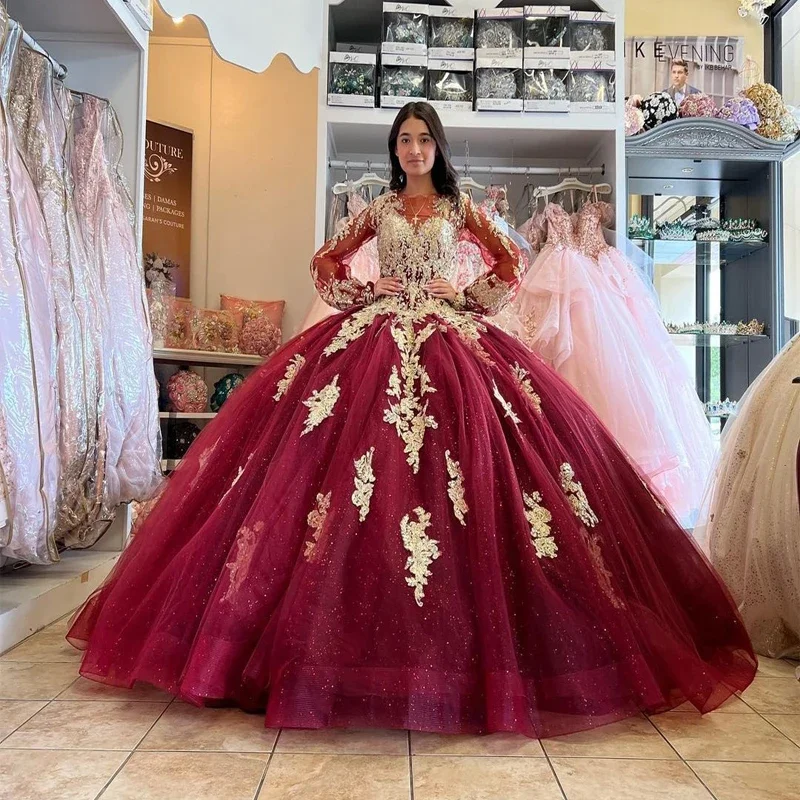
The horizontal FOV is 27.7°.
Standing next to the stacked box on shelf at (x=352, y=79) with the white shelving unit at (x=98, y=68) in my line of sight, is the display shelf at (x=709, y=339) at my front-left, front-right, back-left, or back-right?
back-left

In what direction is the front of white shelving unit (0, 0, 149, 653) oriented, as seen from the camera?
facing to the right of the viewer

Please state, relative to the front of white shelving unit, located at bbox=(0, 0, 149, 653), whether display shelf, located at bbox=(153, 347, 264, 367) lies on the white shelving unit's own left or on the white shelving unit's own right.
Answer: on the white shelving unit's own left

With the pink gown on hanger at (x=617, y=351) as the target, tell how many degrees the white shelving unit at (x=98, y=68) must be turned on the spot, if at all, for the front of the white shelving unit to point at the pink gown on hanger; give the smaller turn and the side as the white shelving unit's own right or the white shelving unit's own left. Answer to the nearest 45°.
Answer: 0° — it already faces it

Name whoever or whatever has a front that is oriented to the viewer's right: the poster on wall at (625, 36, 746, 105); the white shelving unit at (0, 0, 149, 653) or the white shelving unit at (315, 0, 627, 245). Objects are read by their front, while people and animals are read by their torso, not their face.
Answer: the white shelving unit at (0, 0, 149, 653)

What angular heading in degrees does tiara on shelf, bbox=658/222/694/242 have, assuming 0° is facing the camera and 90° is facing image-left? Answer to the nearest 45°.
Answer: approximately 0°

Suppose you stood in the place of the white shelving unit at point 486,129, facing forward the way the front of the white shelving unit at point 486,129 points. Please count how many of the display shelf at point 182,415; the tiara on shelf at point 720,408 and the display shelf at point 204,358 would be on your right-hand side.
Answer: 2
